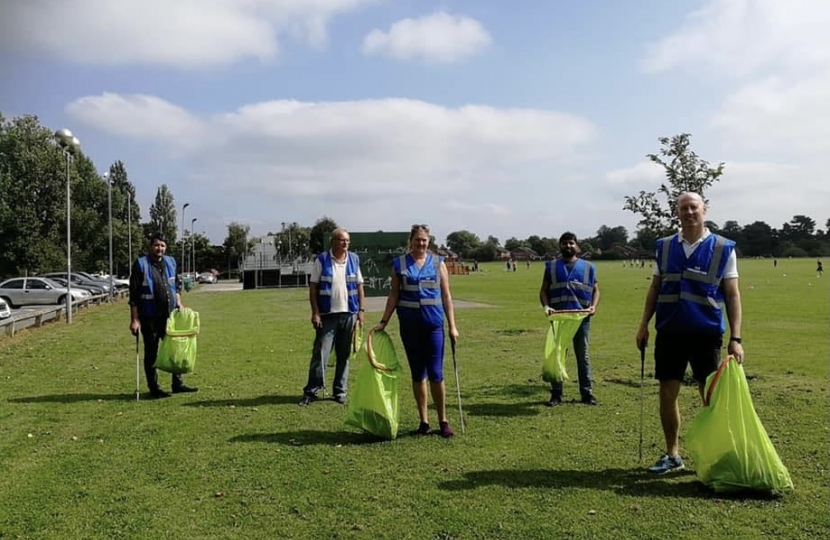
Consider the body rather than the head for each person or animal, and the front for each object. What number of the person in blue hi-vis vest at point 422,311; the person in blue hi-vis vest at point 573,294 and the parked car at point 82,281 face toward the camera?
2

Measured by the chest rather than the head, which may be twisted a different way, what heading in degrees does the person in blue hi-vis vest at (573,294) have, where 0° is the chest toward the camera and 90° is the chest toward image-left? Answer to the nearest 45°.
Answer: approximately 0°

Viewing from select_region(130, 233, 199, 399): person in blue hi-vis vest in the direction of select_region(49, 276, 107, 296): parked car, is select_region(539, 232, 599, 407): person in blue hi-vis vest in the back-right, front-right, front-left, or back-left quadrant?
back-right

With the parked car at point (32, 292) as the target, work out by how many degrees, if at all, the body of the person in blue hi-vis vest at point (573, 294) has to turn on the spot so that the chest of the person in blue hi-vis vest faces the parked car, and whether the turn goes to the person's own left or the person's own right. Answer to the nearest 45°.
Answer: approximately 135° to the person's own right

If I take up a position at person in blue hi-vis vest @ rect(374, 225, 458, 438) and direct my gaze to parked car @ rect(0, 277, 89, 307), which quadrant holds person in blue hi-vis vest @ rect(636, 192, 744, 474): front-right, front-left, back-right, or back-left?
back-right
